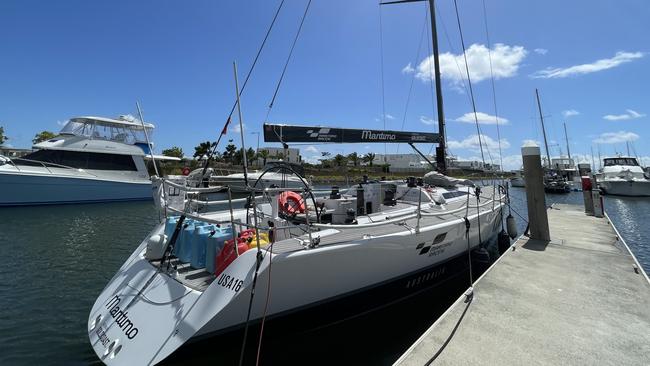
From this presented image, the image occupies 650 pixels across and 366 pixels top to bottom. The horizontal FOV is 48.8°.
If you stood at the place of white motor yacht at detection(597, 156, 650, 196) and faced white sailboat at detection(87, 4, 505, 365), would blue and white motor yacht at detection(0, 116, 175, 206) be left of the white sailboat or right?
right

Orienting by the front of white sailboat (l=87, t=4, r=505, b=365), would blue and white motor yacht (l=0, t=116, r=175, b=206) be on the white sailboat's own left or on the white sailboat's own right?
on the white sailboat's own left

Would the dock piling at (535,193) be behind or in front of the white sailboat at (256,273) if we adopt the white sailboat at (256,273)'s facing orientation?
in front

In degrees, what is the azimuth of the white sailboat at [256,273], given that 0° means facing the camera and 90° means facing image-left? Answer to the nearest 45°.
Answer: approximately 225°

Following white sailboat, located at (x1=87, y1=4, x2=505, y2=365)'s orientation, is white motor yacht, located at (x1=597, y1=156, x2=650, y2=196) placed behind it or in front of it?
in front
